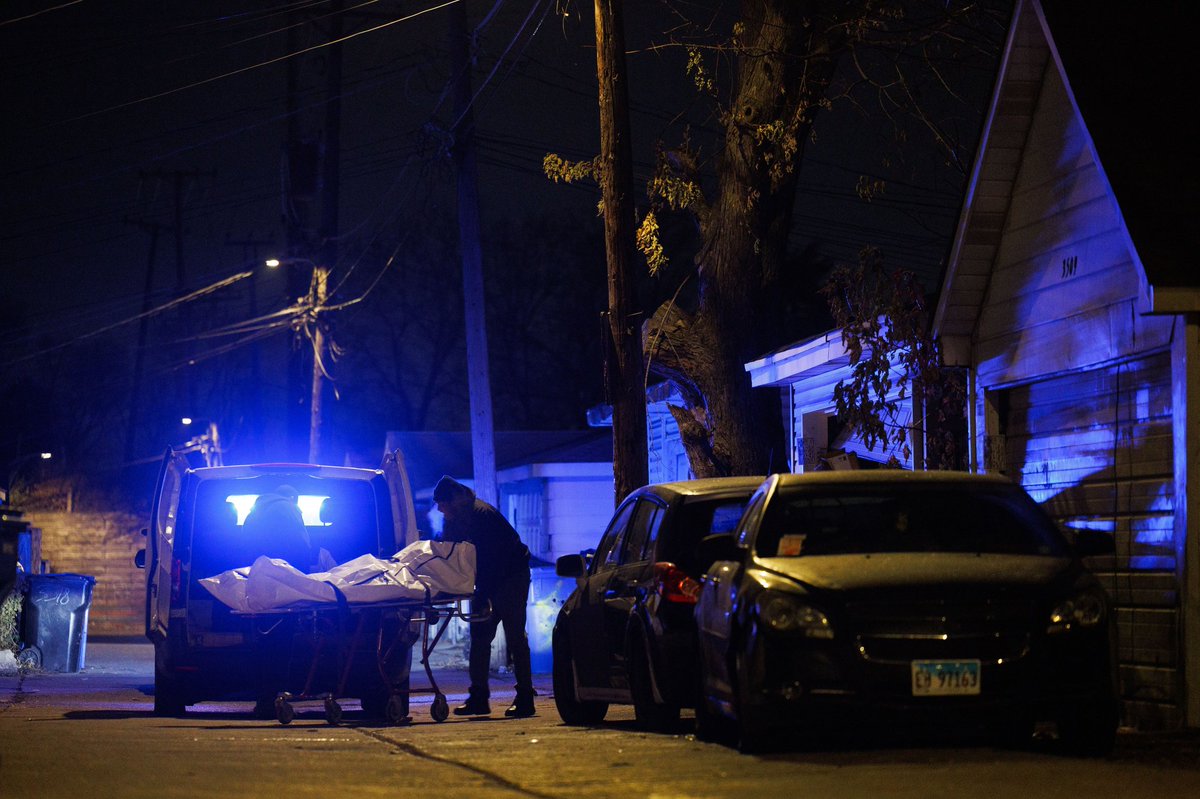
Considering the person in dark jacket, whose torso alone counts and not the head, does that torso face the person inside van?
yes

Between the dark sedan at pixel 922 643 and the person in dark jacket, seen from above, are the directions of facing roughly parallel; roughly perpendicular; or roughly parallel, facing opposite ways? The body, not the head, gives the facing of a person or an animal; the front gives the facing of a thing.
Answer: roughly perpendicular

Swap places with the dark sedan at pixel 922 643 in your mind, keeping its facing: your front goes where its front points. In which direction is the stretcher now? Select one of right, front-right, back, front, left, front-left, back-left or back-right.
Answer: back-right

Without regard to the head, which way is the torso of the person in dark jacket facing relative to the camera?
to the viewer's left

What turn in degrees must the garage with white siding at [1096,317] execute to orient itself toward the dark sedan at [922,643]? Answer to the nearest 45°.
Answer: approximately 45° to its left

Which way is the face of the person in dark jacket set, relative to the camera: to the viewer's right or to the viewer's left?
to the viewer's left

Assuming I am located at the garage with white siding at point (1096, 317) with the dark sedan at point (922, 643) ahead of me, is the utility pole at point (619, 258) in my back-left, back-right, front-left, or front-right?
back-right

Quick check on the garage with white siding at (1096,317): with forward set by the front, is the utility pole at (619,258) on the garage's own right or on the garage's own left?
on the garage's own right
